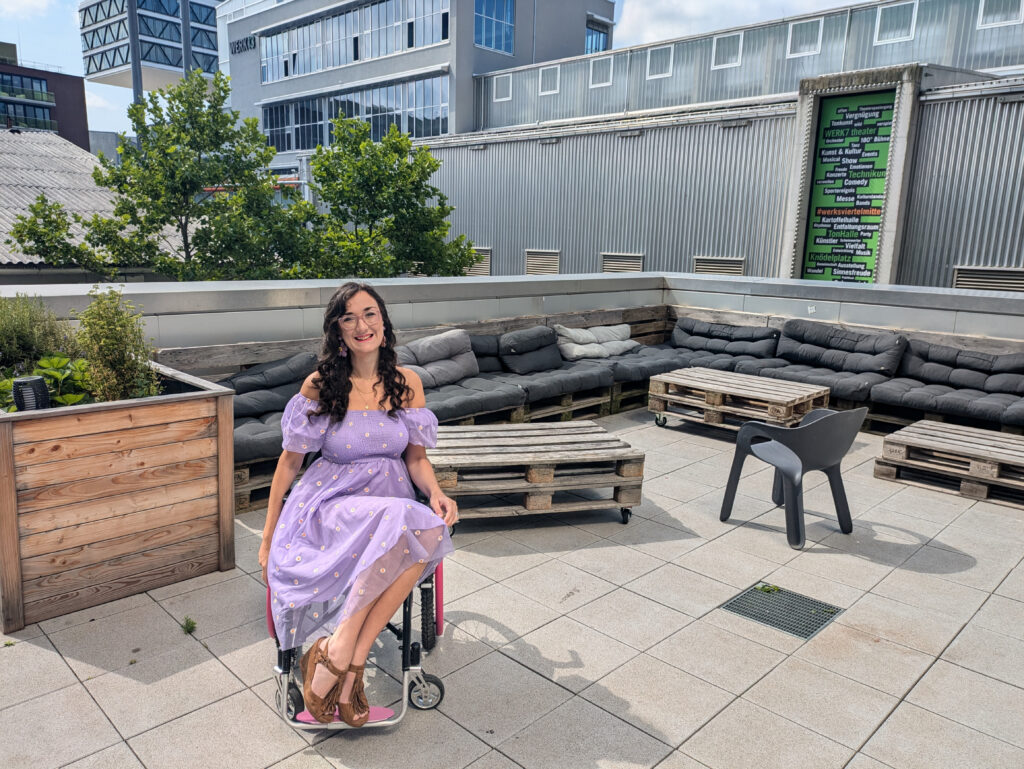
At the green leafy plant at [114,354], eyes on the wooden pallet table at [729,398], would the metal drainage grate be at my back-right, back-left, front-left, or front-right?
front-right

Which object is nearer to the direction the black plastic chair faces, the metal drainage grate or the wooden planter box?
the wooden planter box

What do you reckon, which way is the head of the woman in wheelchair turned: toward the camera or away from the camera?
toward the camera

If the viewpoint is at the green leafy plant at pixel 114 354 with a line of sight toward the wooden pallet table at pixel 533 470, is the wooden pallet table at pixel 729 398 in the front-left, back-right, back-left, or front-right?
front-left
